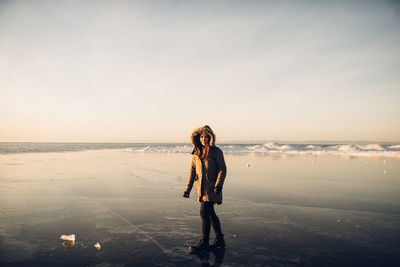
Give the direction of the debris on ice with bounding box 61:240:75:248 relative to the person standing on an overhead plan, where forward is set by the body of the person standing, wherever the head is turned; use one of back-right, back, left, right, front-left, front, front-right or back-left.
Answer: front-right

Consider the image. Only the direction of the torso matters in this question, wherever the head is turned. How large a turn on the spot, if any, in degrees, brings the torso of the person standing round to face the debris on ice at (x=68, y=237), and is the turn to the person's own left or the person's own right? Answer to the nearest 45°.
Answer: approximately 45° to the person's own right

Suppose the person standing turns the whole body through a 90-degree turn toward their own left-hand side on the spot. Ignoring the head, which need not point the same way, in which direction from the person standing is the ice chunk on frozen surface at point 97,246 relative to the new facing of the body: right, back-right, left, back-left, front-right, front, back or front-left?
back-right

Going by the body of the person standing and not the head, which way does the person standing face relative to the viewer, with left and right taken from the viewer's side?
facing the viewer and to the left of the viewer
